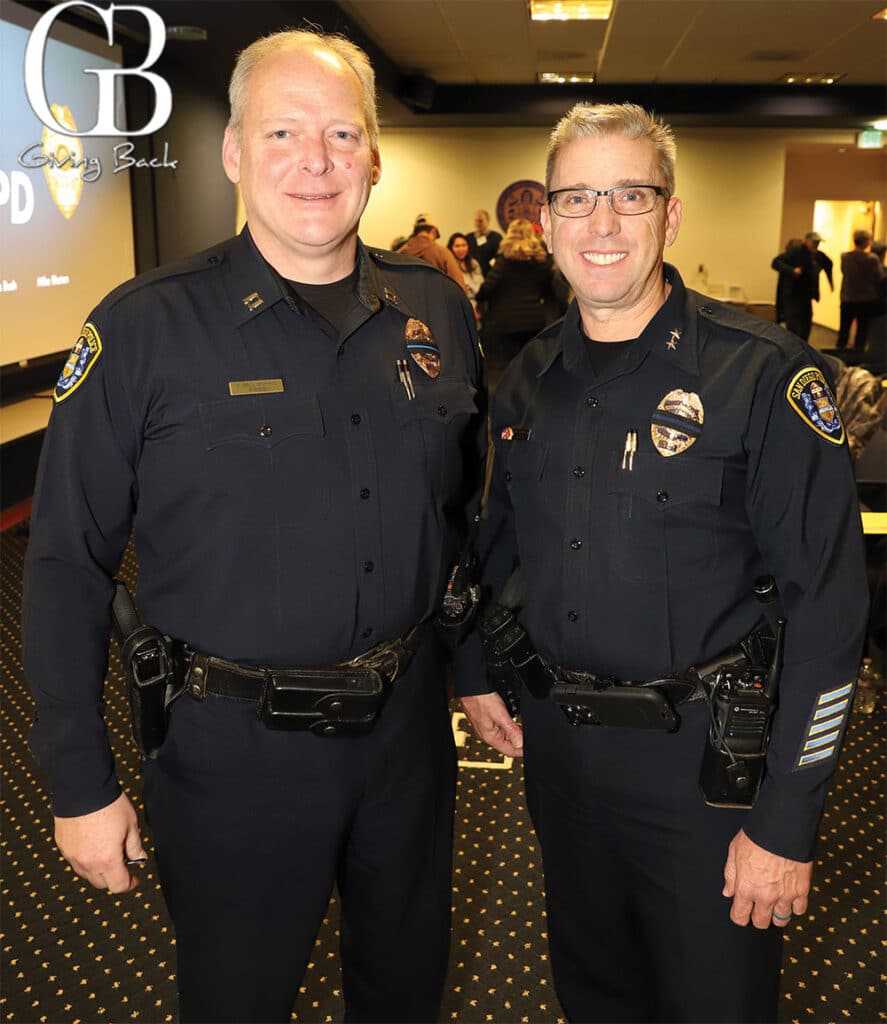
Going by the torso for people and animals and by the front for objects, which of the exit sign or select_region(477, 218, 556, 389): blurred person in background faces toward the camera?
the exit sign

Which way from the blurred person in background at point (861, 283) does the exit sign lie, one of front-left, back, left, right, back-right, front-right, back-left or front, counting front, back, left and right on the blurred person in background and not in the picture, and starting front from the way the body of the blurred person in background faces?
front

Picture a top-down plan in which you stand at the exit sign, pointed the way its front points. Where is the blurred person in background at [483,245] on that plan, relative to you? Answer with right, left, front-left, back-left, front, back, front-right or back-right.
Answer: front-right

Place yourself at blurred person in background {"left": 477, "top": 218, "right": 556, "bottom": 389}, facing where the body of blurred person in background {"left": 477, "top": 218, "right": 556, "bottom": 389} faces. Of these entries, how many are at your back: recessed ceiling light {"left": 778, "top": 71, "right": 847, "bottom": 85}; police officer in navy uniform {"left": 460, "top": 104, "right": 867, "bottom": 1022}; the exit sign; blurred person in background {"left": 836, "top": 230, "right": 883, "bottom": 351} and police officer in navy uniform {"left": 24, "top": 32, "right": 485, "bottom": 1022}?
2

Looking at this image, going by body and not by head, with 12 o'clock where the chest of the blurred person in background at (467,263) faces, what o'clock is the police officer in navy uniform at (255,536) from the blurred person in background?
The police officer in navy uniform is roughly at 12 o'clock from the blurred person in background.

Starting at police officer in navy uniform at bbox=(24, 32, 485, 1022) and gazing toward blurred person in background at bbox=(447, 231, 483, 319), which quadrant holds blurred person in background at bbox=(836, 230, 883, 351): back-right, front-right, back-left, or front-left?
front-right

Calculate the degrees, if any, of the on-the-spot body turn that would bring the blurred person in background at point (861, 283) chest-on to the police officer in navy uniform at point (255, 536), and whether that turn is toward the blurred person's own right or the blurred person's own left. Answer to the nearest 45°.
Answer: approximately 180°

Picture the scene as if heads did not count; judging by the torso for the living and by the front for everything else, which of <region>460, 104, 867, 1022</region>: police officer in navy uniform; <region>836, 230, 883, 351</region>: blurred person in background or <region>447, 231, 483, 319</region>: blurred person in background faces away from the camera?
<region>836, 230, 883, 351</region>: blurred person in background

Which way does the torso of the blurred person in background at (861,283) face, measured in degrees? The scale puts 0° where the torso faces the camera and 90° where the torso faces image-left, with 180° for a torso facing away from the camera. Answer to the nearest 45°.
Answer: approximately 180°

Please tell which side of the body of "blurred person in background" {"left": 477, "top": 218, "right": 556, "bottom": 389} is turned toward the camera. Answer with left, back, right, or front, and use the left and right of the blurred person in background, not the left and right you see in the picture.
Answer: back

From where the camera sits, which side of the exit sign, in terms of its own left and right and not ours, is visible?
front

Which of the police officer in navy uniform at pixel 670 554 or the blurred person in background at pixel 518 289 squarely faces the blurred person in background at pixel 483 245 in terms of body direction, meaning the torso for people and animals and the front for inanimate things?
the blurred person in background at pixel 518 289

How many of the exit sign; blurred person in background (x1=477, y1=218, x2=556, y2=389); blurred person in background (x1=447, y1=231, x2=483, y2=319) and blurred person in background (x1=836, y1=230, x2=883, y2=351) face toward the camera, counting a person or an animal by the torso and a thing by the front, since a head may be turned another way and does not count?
2

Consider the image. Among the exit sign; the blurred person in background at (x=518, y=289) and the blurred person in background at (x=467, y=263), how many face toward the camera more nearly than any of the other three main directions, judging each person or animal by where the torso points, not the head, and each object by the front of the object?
2

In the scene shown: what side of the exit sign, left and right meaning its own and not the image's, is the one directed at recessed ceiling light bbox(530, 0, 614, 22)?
front
